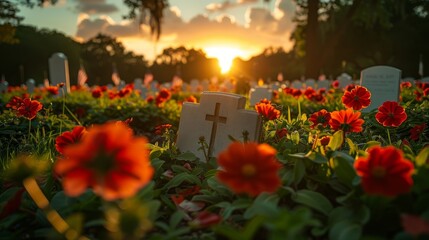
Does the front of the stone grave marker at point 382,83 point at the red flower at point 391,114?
yes

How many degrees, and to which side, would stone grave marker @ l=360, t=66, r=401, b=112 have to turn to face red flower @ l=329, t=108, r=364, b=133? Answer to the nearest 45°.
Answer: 0° — it already faces it

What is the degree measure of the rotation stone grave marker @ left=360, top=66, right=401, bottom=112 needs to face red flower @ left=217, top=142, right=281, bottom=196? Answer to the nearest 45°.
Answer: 0° — it already faces it

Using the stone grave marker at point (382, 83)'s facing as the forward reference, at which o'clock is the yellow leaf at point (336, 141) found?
The yellow leaf is roughly at 12 o'clock from the stone grave marker.

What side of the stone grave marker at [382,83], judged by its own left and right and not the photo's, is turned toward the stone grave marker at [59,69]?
right

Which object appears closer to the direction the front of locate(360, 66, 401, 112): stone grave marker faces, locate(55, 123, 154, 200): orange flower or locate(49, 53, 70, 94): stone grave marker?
the orange flower

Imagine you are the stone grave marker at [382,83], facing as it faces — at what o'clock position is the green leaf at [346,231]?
The green leaf is roughly at 12 o'clock from the stone grave marker.

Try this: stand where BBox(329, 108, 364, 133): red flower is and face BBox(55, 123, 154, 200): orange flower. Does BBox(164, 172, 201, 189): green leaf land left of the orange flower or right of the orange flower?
right

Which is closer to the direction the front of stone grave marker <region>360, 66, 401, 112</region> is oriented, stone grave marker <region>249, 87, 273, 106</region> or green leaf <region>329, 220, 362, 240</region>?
the green leaf

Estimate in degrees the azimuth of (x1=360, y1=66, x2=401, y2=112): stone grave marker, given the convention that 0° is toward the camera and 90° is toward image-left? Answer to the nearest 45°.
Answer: approximately 0°

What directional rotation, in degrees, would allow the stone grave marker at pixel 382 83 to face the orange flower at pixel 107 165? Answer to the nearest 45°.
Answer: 0° — it already faces it

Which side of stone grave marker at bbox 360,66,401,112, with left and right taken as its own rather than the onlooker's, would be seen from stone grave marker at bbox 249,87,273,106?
right
